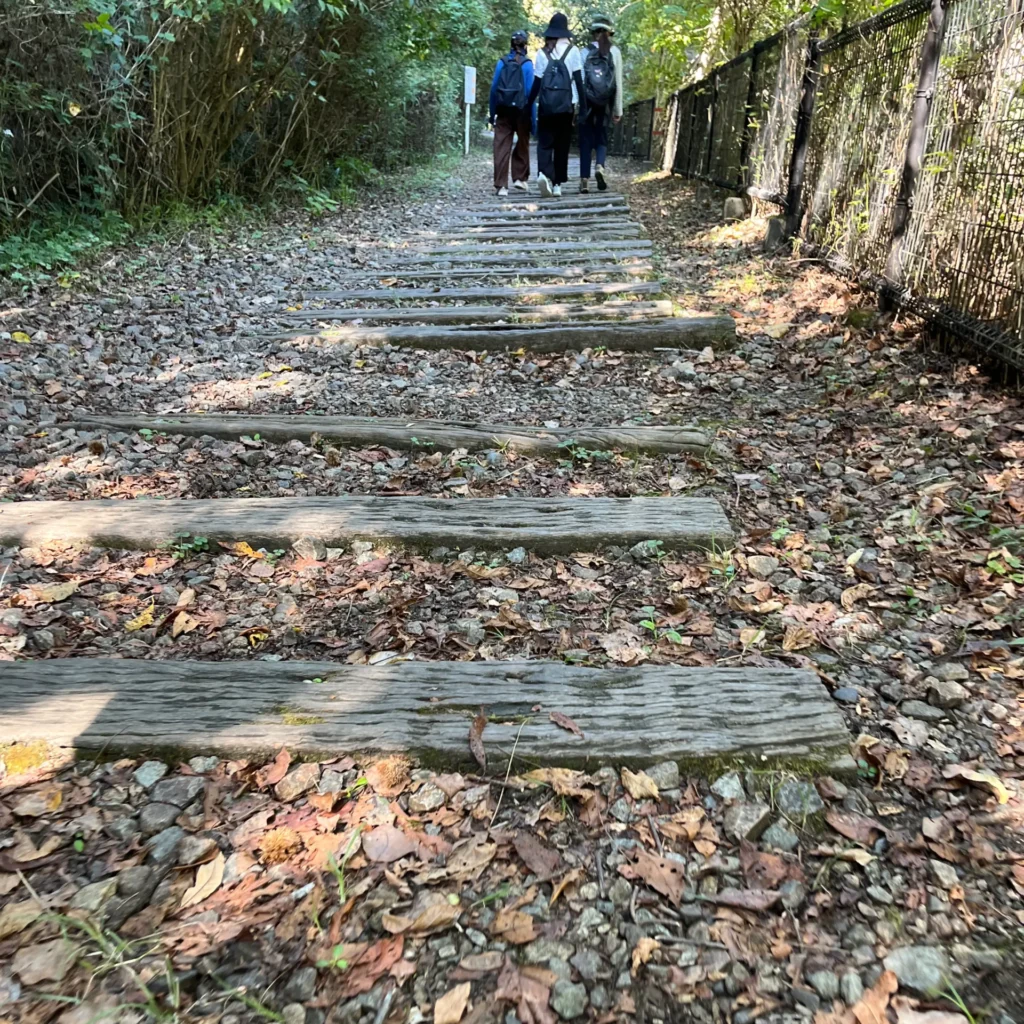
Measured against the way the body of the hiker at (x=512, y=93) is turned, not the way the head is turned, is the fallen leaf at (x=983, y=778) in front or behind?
behind

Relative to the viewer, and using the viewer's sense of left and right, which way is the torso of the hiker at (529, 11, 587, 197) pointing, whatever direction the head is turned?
facing away from the viewer

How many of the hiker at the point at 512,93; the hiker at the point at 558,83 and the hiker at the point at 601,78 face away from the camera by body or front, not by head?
3

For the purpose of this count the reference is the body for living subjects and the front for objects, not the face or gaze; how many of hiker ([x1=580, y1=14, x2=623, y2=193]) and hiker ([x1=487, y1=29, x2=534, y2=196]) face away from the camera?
2

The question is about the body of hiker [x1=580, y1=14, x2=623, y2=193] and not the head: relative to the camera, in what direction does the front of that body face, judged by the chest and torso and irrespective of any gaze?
away from the camera

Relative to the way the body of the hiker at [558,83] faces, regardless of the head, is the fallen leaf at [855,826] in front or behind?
behind

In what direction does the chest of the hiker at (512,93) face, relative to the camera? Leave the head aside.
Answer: away from the camera

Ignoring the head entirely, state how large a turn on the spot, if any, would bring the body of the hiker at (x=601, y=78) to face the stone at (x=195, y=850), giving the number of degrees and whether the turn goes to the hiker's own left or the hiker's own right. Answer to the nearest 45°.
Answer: approximately 180°

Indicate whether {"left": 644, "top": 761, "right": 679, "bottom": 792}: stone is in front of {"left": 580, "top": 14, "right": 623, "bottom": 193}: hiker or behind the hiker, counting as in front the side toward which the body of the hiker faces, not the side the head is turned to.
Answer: behind

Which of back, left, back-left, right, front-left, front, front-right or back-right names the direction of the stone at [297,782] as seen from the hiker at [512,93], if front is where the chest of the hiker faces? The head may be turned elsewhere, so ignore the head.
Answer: back

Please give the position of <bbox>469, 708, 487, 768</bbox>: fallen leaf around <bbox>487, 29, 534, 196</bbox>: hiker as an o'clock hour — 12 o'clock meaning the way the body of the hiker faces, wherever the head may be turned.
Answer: The fallen leaf is roughly at 6 o'clock from the hiker.

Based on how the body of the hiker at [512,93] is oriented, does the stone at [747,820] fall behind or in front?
behind
